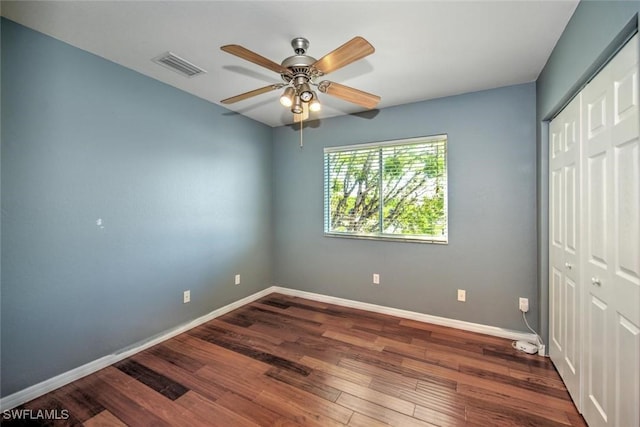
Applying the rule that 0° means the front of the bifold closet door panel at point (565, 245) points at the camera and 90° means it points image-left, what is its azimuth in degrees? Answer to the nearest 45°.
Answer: approximately 90°

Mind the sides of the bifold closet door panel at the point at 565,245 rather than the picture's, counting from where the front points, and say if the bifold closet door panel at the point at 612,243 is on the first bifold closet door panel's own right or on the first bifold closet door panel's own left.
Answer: on the first bifold closet door panel's own left

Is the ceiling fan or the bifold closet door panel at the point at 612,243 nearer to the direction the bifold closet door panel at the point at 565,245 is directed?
the ceiling fan

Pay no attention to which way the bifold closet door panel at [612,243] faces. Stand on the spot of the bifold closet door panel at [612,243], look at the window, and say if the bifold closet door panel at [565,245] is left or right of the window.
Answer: right

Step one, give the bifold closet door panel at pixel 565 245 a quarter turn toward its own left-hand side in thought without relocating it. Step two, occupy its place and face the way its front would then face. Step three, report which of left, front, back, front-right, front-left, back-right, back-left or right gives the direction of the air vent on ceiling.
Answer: front-right

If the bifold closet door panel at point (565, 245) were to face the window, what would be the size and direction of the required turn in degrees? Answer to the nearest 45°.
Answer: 0° — it already faces it

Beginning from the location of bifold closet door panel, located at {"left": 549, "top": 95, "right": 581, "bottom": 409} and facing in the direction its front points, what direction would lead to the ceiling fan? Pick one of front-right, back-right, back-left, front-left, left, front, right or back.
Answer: front-left

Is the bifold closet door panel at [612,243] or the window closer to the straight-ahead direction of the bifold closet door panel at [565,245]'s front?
the window
